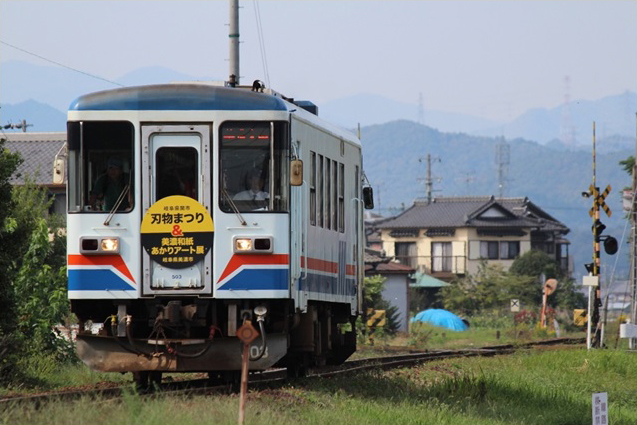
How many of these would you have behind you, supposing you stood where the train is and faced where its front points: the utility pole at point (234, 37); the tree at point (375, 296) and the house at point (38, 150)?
3

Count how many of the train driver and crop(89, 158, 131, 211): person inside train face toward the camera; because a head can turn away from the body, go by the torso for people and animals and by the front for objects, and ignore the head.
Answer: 2

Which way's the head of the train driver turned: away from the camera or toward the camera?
toward the camera

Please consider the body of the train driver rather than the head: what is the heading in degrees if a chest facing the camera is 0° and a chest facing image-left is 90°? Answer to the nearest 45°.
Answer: approximately 0°

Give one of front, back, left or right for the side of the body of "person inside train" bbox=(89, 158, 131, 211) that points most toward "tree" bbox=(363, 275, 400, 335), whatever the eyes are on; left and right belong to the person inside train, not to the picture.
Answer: back

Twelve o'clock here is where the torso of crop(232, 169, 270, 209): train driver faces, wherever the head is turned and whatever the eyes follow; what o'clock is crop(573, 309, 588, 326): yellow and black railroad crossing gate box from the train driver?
The yellow and black railroad crossing gate box is roughly at 7 o'clock from the train driver.

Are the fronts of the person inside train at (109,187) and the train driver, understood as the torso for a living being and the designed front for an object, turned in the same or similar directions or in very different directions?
same or similar directions

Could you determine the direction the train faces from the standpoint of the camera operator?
facing the viewer

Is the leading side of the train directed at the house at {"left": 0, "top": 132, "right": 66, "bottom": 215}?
no

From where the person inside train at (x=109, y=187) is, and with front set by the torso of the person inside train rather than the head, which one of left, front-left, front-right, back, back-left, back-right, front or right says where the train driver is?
left

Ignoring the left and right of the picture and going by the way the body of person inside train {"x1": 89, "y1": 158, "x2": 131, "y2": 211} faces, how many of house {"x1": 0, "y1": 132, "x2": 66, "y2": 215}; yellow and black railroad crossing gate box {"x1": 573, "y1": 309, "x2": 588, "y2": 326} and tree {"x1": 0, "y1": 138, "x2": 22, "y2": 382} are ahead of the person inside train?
0
